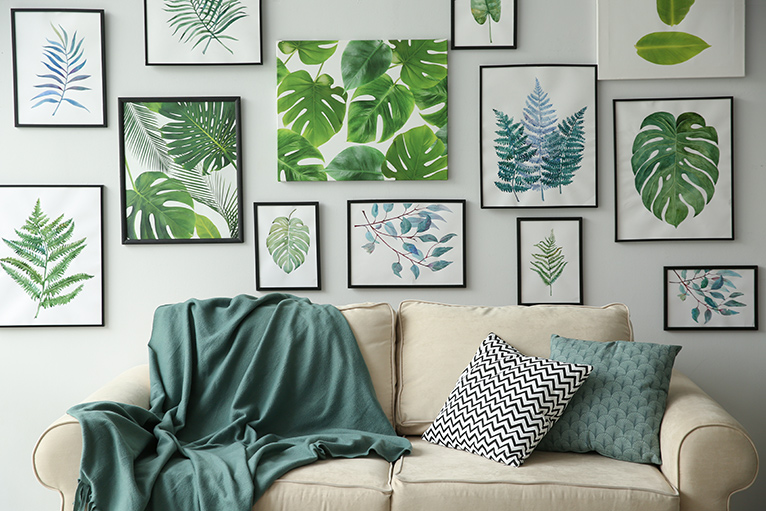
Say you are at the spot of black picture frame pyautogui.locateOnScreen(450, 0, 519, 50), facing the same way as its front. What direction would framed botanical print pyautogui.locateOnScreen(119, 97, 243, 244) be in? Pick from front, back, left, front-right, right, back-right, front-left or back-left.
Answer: right

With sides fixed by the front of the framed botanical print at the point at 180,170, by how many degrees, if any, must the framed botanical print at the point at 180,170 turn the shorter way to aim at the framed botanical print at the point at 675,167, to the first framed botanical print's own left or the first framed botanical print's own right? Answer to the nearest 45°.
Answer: approximately 90° to the first framed botanical print's own left

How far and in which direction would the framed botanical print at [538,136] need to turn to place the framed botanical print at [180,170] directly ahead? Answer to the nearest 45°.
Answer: approximately 90° to its right

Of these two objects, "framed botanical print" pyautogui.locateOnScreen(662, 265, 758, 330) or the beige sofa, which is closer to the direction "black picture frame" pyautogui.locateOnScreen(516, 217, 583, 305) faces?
the beige sofa

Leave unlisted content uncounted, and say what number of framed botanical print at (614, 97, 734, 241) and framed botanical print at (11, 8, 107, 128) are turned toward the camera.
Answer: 2

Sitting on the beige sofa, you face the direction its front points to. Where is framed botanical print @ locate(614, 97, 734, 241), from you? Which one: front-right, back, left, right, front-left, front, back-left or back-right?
back-left
